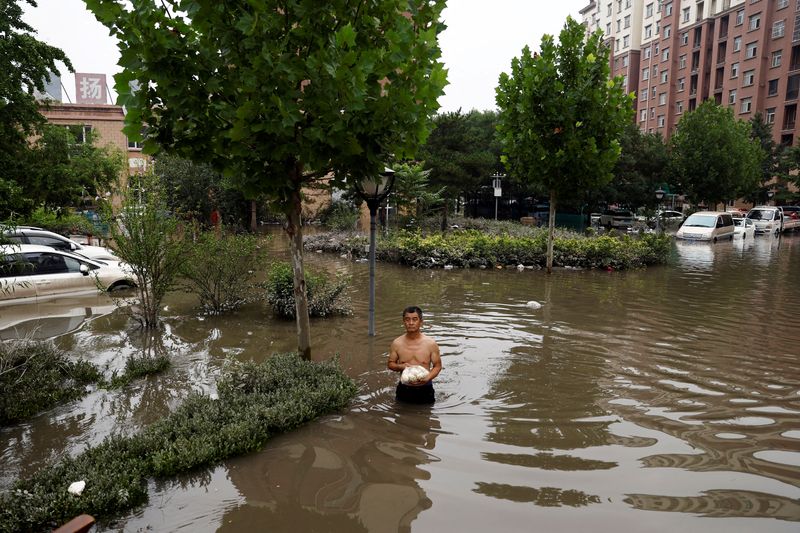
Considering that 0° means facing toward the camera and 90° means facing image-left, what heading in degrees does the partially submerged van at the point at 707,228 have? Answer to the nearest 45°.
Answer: approximately 45°

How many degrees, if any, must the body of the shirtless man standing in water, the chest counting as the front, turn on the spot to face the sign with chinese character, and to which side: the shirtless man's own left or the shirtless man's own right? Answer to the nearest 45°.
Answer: approximately 135° to the shirtless man's own right

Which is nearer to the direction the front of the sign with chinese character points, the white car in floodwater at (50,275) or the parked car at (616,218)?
the white car in floodwater

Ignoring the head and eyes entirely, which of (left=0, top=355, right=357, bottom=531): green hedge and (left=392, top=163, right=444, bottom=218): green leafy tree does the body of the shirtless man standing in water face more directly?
the green hedge

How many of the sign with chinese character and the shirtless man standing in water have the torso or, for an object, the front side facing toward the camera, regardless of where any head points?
2

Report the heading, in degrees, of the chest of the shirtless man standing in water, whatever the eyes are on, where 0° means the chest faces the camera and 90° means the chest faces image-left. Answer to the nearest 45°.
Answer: approximately 0°

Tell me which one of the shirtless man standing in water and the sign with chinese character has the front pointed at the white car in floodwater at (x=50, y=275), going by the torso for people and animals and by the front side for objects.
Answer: the sign with chinese character

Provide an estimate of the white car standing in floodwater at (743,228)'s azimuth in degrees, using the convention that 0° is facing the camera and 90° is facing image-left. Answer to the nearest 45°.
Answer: approximately 45°

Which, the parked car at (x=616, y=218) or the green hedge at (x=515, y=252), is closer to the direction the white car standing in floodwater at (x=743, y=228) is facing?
the green hedge

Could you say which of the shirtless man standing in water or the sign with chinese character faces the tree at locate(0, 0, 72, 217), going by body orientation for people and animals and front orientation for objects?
the sign with chinese character

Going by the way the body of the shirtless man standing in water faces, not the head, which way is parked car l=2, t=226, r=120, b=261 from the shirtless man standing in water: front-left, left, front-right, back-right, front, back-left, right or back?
back-right
